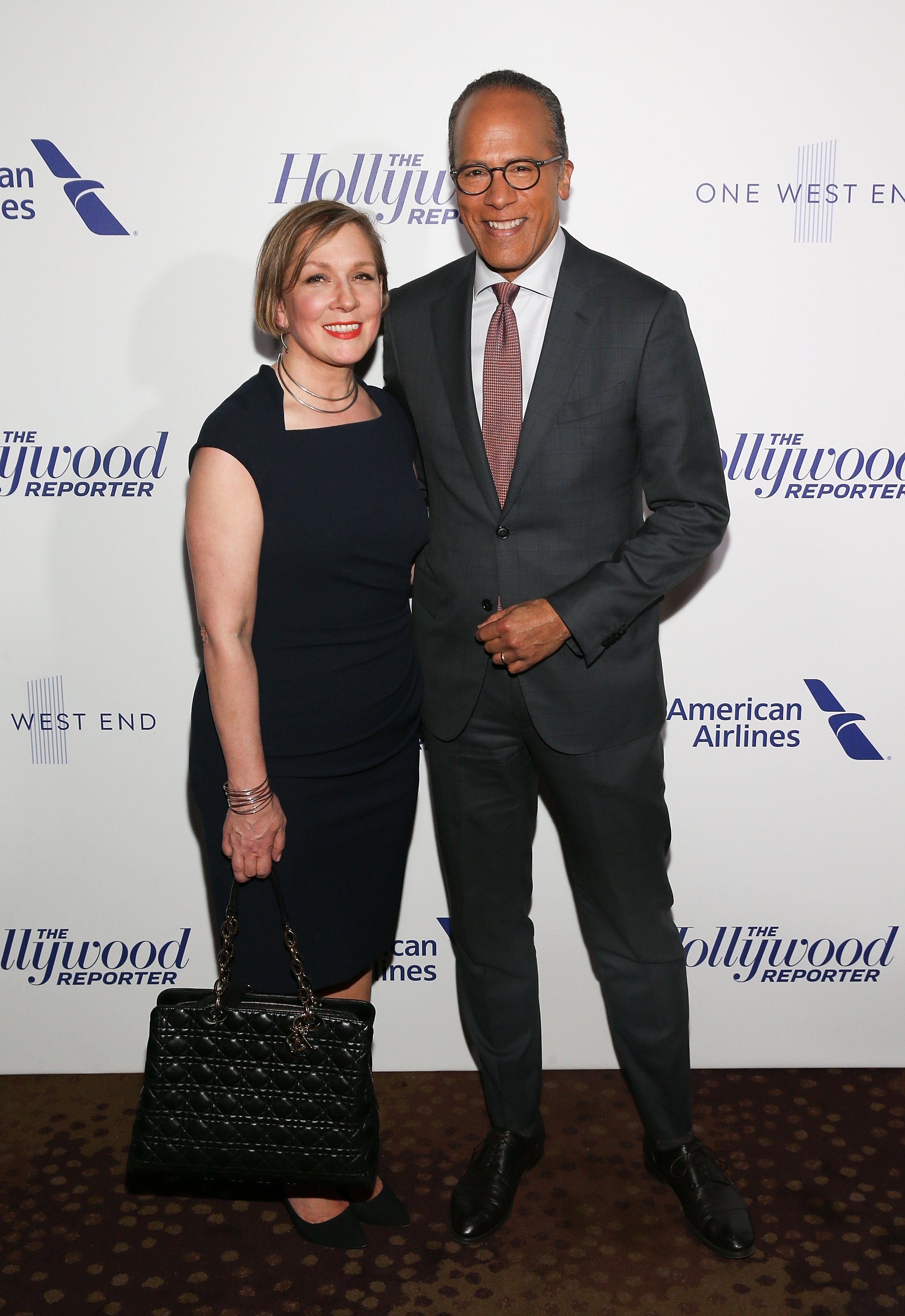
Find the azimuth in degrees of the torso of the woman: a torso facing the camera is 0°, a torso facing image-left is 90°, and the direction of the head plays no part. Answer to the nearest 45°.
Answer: approximately 315°
